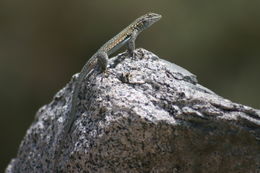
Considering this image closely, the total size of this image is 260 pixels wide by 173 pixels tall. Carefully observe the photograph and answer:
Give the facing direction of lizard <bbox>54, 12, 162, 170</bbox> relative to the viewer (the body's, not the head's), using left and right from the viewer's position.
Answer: facing to the right of the viewer
